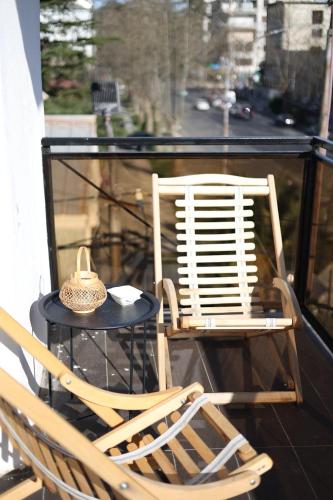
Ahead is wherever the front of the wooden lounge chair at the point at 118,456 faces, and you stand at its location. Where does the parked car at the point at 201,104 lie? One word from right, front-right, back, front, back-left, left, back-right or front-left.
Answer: front-left

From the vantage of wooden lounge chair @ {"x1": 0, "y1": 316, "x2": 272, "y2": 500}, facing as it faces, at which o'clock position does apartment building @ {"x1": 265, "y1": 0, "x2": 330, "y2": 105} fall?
The apartment building is roughly at 11 o'clock from the wooden lounge chair.

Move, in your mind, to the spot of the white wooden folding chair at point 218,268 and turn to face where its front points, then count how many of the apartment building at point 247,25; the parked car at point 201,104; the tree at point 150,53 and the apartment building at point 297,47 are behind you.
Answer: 4

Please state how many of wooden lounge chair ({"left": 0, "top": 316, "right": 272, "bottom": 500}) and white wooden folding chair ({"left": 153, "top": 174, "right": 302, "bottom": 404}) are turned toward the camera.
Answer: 1

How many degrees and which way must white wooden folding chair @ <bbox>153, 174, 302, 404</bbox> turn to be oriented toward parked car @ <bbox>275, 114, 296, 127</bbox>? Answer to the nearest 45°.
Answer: approximately 180°

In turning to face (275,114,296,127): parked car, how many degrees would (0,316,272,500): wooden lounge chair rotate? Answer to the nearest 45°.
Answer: approximately 45° to its left

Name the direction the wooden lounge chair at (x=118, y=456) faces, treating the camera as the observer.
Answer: facing away from the viewer and to the right of the viewer

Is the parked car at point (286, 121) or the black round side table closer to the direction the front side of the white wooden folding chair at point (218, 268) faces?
the black round side table

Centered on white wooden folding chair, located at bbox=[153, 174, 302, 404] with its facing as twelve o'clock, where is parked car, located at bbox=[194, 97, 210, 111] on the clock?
The parked car is roughly at 6 o'clock from the white wooden folding chair.

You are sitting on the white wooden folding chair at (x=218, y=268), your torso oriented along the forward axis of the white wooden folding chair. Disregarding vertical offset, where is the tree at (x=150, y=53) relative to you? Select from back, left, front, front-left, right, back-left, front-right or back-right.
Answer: back

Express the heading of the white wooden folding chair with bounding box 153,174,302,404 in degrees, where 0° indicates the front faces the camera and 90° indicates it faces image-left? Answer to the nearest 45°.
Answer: approximately 0°

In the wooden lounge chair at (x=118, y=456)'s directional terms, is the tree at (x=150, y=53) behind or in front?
in front

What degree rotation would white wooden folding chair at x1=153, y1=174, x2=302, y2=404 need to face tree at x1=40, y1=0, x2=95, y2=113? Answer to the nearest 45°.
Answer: approximately 180°

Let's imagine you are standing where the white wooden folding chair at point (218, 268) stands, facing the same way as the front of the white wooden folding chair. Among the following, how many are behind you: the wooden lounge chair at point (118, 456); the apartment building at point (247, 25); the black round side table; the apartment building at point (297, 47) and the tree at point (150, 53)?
3
